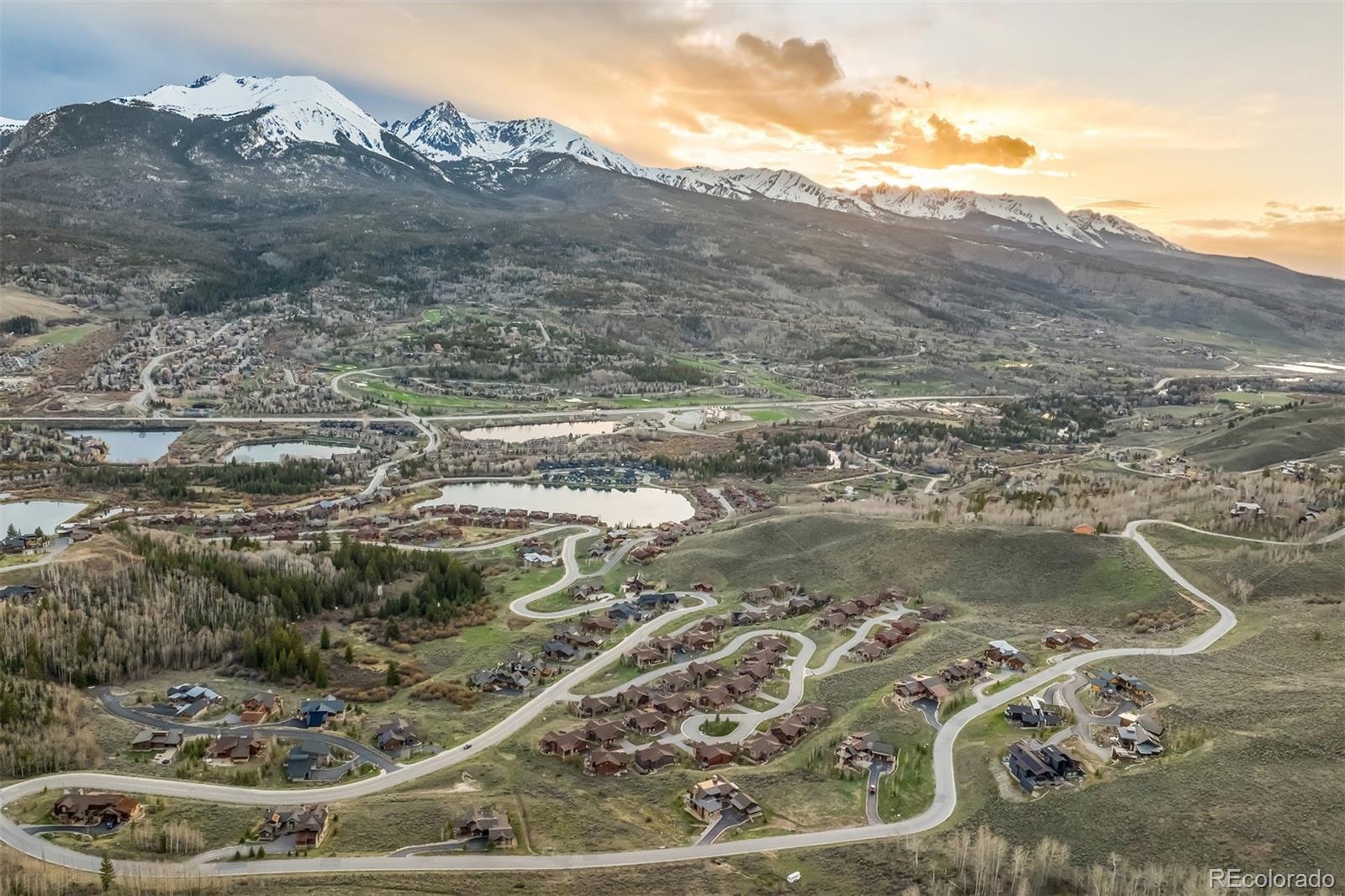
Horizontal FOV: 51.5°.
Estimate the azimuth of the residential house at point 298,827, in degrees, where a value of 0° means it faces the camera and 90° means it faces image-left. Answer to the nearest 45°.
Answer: approximately 0°

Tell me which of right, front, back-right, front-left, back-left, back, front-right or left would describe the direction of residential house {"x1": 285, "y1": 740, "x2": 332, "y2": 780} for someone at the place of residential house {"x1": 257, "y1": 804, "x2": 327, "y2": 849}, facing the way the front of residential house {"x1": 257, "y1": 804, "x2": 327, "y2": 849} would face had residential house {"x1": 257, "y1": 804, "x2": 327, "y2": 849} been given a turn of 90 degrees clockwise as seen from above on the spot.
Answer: right

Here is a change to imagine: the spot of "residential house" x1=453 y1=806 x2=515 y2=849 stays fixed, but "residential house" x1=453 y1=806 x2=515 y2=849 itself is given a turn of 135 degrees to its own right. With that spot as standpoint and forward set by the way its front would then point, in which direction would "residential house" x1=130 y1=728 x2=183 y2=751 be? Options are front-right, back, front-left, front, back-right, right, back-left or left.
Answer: front

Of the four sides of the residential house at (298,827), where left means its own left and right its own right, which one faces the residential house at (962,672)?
left

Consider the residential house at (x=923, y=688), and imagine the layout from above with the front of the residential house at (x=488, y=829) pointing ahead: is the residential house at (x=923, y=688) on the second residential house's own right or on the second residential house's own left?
on the second residential house's own left

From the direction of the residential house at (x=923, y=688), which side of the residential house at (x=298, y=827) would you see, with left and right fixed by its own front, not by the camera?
left

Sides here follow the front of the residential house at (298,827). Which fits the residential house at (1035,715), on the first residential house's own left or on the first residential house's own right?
on the first residential house's own left

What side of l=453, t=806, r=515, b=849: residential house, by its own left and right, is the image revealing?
front

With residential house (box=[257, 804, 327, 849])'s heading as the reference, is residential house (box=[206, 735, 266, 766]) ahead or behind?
behind

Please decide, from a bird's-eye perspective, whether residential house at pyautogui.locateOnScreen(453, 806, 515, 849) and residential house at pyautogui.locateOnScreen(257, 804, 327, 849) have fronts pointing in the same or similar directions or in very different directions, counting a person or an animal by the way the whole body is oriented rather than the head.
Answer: same or similar directions

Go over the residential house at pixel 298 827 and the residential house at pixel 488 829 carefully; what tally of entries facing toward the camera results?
2

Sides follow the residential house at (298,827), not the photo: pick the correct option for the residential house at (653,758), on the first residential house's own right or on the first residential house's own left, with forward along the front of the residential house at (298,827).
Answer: on the first residential house's own left

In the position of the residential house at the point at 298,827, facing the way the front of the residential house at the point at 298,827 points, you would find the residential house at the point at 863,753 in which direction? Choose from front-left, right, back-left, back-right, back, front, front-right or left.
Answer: left
